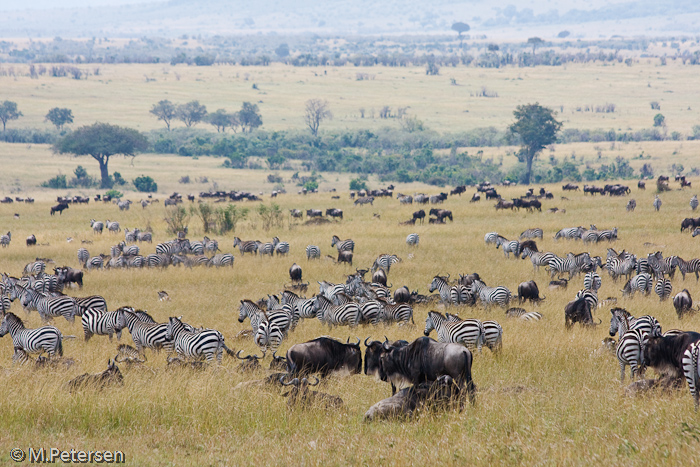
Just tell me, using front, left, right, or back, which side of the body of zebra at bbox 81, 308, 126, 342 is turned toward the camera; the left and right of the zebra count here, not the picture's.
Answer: right

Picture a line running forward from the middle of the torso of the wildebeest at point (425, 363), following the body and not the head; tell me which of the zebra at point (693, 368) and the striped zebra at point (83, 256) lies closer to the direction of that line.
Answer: the striped zebra

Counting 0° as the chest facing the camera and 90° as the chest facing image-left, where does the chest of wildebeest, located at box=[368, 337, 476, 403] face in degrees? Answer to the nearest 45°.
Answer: approximately 90°

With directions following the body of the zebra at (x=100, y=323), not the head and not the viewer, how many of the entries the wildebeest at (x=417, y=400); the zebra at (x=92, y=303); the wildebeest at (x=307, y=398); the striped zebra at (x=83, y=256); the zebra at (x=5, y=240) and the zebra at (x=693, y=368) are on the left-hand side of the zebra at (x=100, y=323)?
3

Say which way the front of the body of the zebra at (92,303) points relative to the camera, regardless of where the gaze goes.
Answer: to the viewer's left

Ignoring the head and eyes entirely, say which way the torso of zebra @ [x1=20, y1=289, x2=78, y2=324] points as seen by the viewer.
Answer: to the viewer's left

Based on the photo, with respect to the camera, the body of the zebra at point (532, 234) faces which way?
to the viewer's left

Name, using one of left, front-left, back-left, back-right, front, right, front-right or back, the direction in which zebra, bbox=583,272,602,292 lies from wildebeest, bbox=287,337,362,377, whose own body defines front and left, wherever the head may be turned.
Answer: front-left
